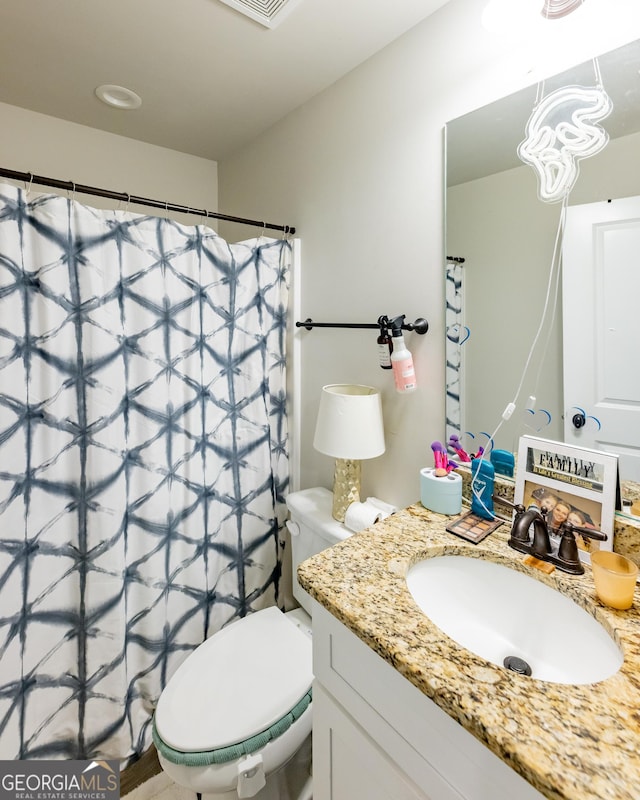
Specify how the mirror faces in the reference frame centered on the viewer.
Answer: facing the viewer and to the left of the viewer

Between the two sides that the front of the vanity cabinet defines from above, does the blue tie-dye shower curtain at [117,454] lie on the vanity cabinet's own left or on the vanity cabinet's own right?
on the vanity cabinet's own right

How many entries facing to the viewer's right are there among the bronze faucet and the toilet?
0
